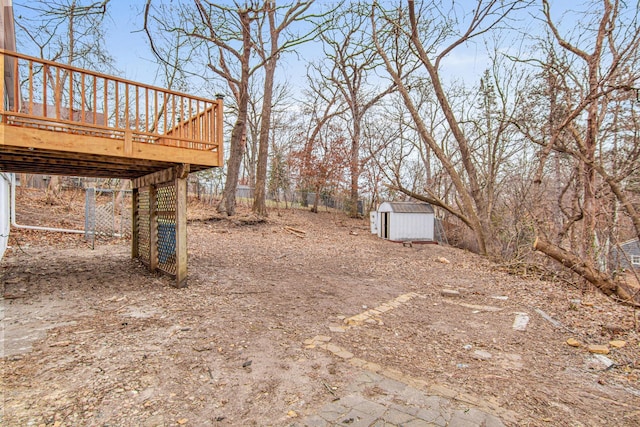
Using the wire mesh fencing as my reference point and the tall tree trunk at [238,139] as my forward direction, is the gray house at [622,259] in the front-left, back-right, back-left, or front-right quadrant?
front-right

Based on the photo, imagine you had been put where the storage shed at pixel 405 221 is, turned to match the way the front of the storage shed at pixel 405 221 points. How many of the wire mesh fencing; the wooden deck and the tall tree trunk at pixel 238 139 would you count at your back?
0

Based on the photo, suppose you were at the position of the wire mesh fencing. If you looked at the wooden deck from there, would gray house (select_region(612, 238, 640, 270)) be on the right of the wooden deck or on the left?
left

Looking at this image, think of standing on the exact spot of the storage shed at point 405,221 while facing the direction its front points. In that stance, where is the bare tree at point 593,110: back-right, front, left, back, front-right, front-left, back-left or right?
left

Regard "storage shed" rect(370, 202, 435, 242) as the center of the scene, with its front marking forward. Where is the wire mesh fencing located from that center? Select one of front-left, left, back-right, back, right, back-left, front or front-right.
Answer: front

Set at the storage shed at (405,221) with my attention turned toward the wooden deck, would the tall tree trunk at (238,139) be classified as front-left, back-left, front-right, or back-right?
front-right

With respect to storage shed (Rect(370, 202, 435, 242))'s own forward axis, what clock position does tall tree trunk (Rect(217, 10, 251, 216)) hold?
The tall tree trunk is roughly at 1 o'clock from the storage shed.

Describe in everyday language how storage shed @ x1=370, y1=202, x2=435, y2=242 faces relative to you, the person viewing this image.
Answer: facing the viewer and to the left of the viewer

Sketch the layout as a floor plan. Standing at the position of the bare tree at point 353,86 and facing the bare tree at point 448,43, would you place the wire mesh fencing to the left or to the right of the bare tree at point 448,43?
right

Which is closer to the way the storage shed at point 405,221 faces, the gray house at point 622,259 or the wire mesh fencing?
the wire mesh fencing

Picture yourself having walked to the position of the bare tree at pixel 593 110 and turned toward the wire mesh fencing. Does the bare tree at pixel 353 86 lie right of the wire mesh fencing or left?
right

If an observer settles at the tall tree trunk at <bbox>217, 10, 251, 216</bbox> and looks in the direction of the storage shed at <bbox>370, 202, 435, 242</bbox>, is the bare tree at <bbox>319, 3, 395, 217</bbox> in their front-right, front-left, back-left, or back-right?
front-left
